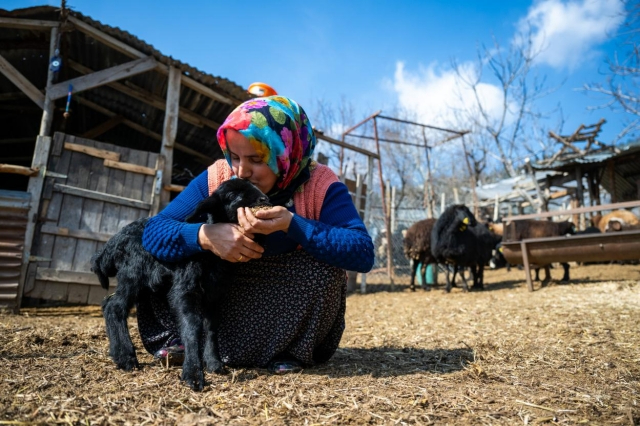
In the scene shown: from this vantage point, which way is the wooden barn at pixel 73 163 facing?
toward the camera

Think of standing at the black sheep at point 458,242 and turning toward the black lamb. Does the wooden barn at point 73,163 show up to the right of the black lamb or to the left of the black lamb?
right

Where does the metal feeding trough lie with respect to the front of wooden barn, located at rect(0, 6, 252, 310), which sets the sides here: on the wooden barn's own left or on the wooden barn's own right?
on the wooden barn's own left

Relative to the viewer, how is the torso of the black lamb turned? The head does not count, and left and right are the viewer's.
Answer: facing the viewer and to the right of the viewer

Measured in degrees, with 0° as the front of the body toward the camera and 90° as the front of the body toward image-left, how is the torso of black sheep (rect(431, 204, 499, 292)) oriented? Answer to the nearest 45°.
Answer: approximately 45°

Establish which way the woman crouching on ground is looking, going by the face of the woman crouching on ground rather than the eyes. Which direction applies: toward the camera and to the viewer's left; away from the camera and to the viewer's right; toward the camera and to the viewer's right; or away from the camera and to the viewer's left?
toward the camera and to the viewer's left

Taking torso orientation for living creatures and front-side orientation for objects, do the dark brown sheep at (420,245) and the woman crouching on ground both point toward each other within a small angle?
no

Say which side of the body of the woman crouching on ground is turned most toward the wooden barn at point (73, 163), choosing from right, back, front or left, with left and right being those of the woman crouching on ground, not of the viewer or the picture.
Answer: right

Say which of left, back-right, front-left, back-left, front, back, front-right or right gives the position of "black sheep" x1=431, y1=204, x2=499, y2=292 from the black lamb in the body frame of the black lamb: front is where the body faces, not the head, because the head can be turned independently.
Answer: left

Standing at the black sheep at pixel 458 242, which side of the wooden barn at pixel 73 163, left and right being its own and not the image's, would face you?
left

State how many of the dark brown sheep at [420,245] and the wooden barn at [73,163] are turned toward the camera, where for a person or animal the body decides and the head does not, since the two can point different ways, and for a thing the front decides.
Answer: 1

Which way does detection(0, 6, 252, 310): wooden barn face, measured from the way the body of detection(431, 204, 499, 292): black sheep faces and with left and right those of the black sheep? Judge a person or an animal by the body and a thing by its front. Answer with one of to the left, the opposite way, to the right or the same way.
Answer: to the left

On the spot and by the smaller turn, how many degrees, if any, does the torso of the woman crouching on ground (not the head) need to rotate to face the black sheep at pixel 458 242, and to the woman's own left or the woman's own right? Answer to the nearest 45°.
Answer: approximately 180°

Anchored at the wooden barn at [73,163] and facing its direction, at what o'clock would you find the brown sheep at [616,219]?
The brown sheep is roughly at 9 o'clock from the wooden barn.

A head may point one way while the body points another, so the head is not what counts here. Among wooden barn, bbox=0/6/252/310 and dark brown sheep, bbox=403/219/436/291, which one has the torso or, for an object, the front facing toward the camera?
the wooden barn

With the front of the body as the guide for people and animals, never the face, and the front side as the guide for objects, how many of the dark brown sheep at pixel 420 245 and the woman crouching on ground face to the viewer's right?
1

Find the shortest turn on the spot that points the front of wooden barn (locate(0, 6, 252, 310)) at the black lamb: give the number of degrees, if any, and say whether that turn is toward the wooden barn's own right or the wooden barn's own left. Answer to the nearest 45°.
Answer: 0° — it already faces it

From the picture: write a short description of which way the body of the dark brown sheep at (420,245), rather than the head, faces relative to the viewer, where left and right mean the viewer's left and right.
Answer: facing to the right of the viewer

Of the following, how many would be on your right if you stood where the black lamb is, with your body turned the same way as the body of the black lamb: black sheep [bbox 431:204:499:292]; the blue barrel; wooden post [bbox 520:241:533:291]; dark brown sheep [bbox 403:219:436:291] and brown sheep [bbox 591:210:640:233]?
0

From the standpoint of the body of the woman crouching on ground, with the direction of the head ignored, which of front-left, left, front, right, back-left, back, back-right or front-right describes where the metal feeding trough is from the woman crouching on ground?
back
